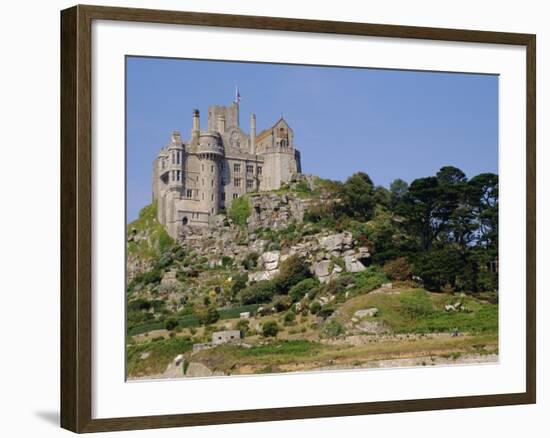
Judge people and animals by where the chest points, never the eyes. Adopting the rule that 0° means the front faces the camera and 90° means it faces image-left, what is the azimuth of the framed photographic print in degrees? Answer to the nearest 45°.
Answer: approximately 315°
